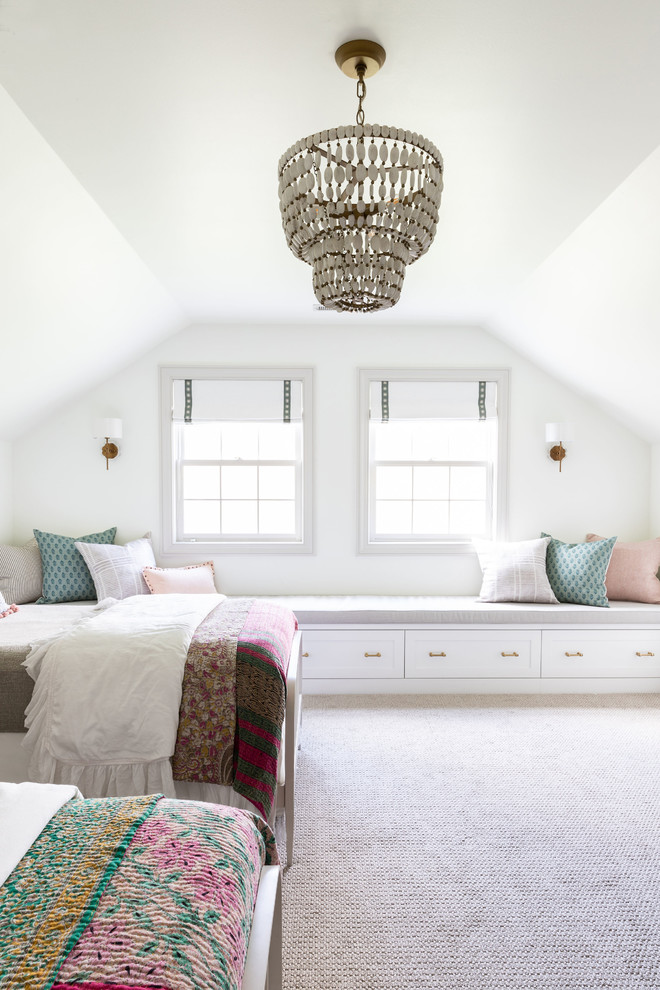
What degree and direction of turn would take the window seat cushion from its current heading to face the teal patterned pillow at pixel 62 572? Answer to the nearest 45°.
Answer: approximately 90° to its right

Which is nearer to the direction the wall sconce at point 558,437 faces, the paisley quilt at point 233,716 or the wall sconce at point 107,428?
the paisley quilt

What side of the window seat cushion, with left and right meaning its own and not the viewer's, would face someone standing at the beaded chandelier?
front

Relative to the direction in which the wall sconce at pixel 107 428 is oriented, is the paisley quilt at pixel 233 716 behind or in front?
in front

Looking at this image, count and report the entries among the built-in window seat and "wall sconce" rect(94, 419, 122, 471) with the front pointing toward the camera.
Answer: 2

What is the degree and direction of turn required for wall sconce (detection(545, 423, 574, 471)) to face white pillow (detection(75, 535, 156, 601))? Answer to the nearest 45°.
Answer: approximately 45° to its right

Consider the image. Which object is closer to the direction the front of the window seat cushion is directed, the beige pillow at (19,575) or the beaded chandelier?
the beaded chandelier

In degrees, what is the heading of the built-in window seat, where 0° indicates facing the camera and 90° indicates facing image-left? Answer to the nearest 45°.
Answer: approximately 0°
